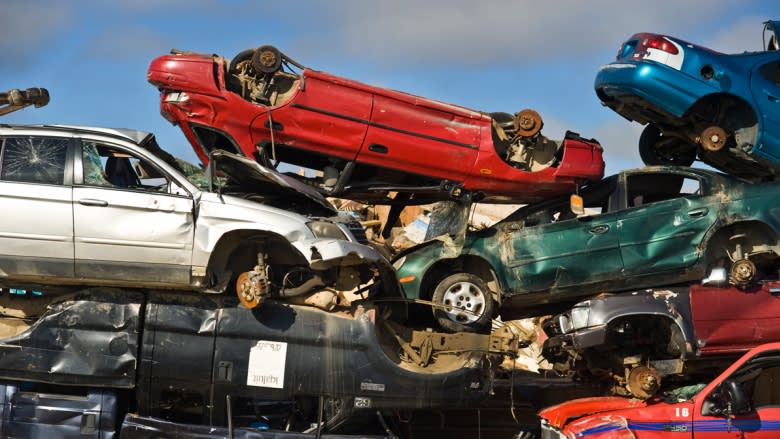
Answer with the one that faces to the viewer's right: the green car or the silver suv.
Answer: the silver suv

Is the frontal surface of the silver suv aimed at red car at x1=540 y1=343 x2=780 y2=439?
yes

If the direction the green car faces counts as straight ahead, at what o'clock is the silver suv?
The silver suv is roughly at 11 o'clock from the green car.

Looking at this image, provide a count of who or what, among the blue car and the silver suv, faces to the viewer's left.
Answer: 0

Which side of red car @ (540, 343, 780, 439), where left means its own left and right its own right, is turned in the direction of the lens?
left

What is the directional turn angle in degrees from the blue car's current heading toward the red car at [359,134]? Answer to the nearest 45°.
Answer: approximately 135° to its left

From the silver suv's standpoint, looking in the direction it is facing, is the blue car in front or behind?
in front

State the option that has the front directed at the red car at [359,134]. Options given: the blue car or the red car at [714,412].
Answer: the red car at [714,412]

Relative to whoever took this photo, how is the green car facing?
facing to the left of the viewer

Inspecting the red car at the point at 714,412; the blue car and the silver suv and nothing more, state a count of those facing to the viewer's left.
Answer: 1

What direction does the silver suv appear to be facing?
to the viewer's right

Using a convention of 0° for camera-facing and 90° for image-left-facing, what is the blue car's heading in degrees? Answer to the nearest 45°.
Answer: approximately 225°

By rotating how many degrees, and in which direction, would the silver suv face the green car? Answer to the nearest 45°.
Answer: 0° — it already faces it
